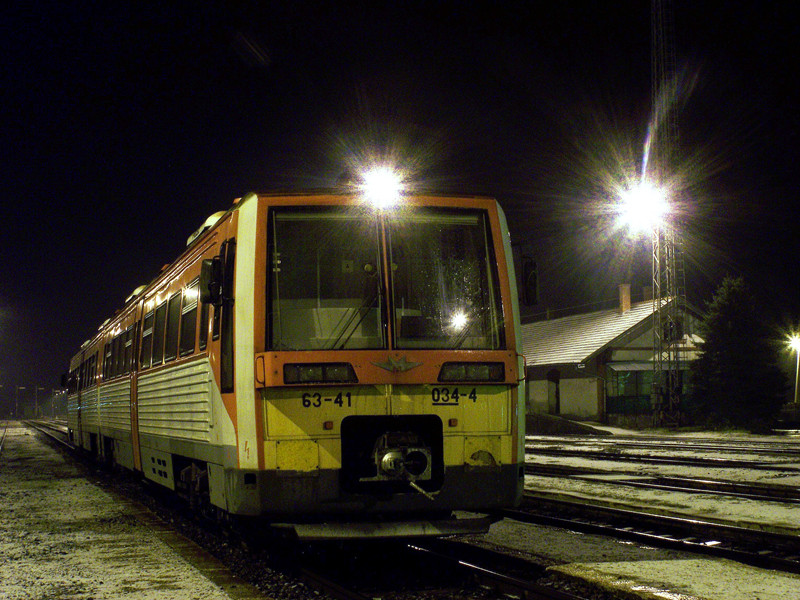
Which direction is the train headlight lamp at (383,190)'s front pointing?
toward the camera

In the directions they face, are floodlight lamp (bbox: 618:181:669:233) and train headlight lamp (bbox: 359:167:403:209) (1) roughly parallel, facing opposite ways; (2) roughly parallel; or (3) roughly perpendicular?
roughly parallel

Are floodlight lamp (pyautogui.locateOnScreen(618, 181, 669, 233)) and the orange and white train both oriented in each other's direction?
no

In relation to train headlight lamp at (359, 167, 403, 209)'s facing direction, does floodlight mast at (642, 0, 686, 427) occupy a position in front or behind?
behind

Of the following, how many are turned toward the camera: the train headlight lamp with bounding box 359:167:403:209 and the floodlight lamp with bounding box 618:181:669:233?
2

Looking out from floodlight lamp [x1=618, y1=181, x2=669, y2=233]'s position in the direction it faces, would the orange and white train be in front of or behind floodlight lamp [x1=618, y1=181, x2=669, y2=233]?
in front

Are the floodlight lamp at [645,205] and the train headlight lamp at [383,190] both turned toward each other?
no

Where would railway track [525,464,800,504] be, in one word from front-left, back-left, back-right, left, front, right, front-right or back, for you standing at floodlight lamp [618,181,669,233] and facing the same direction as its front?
front

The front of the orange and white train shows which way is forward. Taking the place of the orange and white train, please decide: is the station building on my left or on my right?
on my left

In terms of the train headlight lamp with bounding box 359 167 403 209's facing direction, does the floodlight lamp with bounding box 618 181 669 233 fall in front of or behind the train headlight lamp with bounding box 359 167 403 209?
behind

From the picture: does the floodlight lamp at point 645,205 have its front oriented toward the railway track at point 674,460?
yes

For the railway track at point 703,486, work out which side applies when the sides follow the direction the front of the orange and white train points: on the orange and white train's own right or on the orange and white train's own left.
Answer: on the orange and white train's own left

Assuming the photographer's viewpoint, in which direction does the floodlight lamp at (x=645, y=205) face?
facing the viewer

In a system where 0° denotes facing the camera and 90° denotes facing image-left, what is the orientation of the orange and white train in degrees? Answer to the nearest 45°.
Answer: approximately 315°
